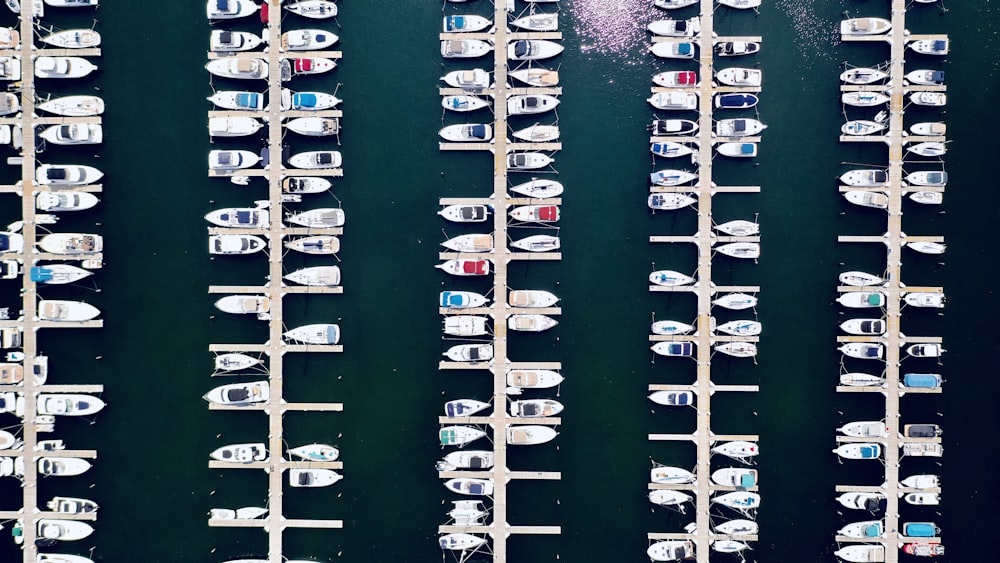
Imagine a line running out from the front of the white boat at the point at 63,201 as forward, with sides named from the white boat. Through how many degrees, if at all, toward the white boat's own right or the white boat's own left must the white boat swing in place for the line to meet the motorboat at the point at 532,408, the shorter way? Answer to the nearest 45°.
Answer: approximately 45° to the white boat's own right

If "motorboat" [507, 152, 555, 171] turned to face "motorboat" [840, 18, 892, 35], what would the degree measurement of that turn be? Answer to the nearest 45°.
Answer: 0° — it already faces it

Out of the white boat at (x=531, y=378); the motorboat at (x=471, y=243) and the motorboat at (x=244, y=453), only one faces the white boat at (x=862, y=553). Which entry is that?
the white boat at (x=531, y=378)

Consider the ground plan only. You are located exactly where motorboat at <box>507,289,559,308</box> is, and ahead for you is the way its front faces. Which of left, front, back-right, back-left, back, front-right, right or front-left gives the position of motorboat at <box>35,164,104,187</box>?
back

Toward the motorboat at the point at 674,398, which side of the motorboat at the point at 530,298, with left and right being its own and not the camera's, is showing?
front

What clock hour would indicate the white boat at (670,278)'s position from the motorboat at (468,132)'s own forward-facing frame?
The white boat is roughly at 6 o'clock from the motorboat.

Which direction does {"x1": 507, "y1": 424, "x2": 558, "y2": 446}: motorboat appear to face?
to the viewer's right

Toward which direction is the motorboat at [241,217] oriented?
to the viewer's left

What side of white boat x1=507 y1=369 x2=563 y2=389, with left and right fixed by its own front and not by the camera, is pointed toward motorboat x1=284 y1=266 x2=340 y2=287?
back

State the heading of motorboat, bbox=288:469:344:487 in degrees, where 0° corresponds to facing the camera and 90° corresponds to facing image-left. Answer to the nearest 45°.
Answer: approximately 270°

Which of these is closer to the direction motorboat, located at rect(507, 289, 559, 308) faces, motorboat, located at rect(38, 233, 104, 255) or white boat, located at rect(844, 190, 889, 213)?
the white boat
